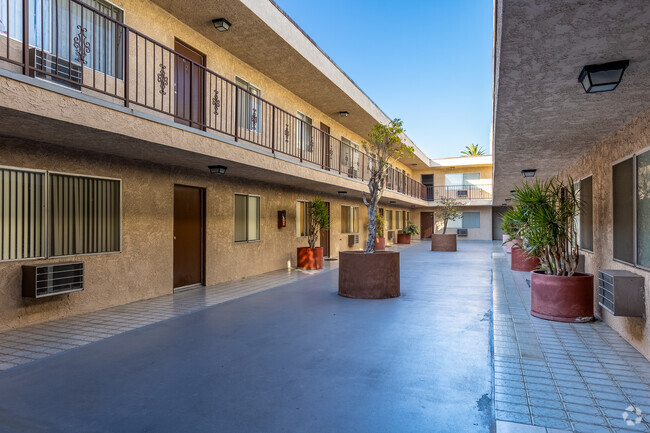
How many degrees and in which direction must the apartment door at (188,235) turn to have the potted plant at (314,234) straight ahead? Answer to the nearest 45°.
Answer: approximately 90° to its left

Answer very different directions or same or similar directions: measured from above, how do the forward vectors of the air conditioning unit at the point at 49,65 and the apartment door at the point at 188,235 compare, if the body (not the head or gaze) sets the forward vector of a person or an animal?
same or similar directions

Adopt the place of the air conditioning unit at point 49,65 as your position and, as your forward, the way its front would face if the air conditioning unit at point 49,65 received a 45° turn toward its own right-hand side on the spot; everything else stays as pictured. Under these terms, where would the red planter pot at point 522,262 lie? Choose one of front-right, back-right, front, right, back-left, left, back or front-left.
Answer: left

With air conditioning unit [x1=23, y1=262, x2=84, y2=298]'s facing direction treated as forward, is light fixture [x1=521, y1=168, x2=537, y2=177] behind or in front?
in front

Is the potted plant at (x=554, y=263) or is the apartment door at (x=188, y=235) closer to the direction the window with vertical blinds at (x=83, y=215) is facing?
the potted plant

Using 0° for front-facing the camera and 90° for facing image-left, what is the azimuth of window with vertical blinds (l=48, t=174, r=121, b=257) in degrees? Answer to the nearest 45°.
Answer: approximately 315°

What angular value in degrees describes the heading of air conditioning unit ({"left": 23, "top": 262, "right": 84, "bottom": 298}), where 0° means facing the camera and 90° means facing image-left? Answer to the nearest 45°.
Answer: approximately 315°

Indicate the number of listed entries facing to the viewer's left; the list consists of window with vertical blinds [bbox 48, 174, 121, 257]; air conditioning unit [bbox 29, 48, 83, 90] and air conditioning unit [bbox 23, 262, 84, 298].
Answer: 0

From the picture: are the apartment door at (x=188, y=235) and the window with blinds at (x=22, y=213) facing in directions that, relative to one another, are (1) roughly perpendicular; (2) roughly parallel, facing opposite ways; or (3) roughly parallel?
roughly parallel

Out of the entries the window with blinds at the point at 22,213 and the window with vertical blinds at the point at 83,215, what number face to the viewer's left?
0
